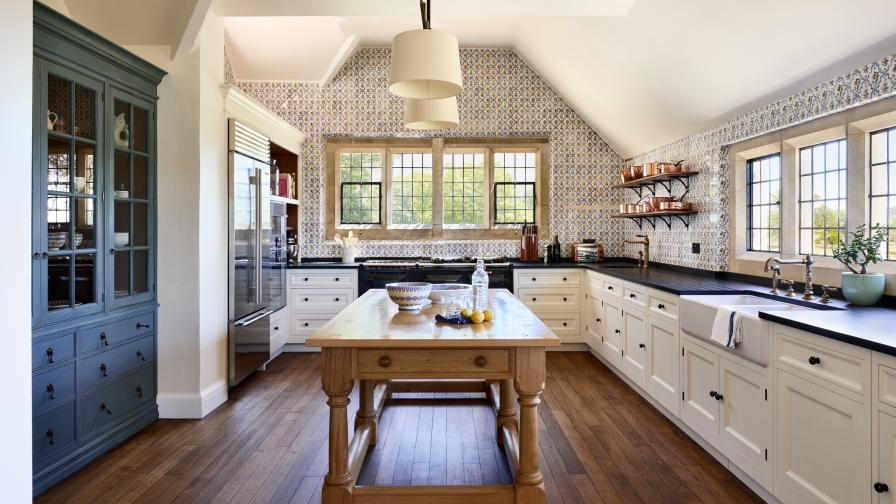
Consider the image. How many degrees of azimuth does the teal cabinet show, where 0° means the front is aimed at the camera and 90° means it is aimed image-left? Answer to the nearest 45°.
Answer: approximately 315°

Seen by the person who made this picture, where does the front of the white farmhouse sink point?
facing the viewer and to the left of the viewer

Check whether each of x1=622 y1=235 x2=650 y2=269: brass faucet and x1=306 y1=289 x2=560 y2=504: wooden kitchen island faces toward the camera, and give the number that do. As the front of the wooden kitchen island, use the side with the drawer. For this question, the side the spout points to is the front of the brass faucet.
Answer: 1

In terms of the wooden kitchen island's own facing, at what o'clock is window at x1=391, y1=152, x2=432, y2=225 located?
The window is roughly at 6 o'clock from the wooden kitchen island.

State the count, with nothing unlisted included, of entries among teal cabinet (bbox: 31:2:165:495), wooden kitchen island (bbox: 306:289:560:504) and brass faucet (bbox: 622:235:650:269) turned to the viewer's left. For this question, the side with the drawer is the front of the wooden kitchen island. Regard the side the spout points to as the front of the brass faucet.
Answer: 1

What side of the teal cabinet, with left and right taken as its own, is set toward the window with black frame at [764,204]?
front

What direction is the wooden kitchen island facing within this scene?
toward the camera

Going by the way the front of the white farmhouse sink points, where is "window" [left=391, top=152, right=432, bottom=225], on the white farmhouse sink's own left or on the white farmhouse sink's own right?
on the white farmhouse sink's own right

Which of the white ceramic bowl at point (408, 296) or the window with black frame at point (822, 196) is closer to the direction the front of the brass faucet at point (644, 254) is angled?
the white ceramic bowl

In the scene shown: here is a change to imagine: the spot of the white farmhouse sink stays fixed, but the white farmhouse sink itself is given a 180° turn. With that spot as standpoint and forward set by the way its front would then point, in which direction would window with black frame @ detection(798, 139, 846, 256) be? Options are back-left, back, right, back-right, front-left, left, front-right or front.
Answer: front

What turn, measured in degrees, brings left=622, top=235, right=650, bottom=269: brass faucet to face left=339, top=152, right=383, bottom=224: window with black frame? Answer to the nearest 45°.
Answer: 0° — it already faces it

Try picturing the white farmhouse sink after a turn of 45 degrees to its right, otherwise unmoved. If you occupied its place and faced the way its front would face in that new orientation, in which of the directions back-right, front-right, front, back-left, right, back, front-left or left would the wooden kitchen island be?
front-left

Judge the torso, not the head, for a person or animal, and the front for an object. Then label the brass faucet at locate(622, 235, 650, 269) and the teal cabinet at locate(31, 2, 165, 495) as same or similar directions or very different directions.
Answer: very different directions

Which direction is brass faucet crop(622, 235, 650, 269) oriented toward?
to the viewer's left
